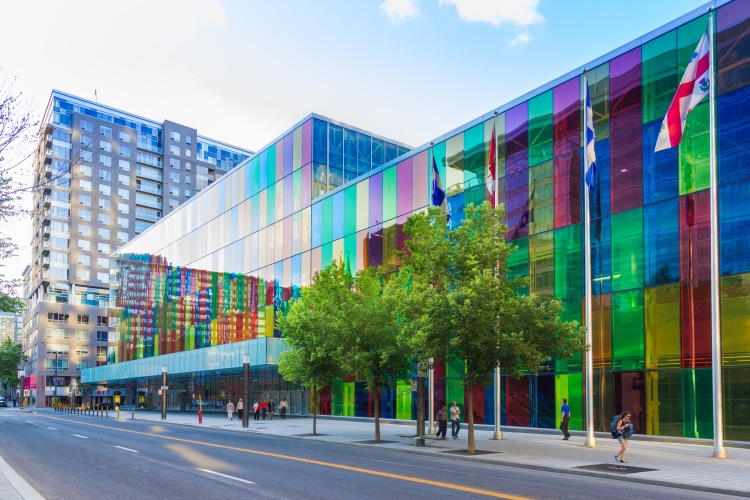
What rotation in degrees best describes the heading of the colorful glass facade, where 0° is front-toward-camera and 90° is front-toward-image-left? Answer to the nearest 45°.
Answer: approximately 45°

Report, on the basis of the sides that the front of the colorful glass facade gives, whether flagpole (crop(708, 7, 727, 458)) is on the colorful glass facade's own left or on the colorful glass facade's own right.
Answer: on the colorful glass facade's own left

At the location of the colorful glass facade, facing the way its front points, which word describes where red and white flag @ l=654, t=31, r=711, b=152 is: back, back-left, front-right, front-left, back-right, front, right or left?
front-left

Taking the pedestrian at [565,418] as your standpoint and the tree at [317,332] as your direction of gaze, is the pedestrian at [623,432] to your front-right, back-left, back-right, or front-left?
back-left

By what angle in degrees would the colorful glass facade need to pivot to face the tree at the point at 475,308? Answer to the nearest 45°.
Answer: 0° — it already faces it
